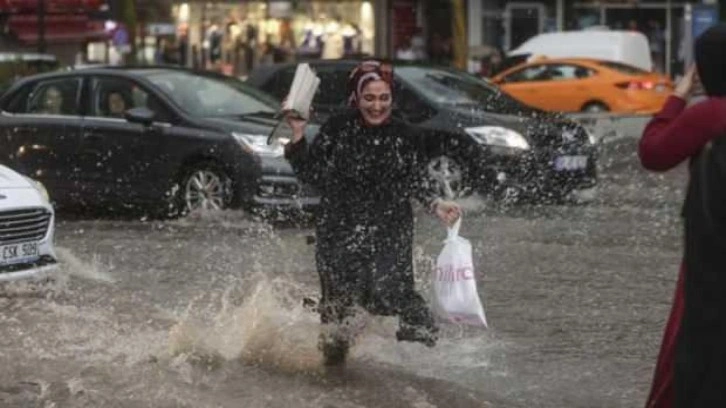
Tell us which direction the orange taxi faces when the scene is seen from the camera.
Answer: facing away from the viewer and to the left of the viewer

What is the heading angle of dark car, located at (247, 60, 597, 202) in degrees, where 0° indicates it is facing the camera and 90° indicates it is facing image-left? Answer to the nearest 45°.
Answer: approximately 315°

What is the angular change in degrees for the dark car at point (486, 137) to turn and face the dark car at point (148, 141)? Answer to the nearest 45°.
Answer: approximately 135° to its right

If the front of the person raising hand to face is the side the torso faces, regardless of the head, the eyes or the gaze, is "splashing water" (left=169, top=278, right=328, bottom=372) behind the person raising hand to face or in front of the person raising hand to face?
in front

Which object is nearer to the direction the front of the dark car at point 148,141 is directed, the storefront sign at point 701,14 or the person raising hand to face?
the person raising hand to face

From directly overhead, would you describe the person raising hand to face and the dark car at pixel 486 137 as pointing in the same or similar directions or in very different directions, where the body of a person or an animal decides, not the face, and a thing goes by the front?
very different directions

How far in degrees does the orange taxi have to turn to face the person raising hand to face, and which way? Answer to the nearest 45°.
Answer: approximately 135° to its left

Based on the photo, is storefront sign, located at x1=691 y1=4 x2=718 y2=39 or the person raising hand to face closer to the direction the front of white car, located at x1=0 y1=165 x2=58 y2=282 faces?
the person raising hand to face

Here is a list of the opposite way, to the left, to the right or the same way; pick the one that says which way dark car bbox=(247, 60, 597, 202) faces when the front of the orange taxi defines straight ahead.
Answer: the opposite way

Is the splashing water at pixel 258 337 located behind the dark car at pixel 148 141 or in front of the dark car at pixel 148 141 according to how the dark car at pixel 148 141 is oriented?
in front

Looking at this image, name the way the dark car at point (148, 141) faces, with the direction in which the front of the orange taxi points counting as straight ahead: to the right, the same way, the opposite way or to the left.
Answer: the opposite way

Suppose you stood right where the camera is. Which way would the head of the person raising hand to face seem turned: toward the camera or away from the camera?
away from the camera

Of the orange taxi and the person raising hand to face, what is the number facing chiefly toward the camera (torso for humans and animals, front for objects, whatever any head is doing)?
0

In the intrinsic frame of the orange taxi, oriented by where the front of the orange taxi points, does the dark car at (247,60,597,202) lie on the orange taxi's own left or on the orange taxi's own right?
on the orange taxi's own left
